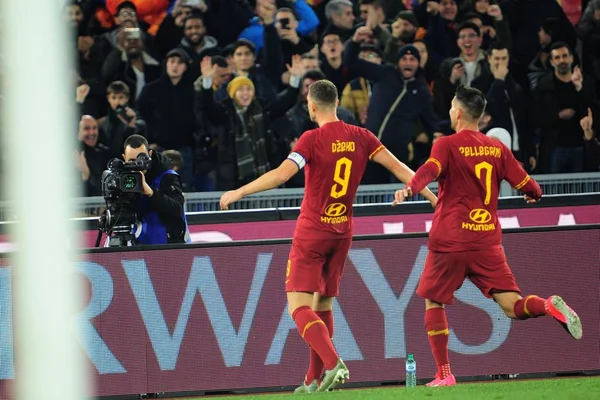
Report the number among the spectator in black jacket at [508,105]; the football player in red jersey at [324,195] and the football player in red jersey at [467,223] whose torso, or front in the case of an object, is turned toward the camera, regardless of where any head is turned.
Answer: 1

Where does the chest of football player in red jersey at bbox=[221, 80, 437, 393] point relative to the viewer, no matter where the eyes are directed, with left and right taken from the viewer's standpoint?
facing away from the viewer and to the left of the viewer

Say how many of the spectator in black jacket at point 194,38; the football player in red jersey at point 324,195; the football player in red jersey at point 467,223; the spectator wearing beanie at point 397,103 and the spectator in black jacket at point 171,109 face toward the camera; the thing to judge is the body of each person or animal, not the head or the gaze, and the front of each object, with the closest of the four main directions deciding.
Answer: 3

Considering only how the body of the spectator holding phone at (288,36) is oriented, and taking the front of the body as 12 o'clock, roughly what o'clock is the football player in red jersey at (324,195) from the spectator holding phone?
The football player in red jersey is roughly at 12 o'clock from the spectator holding phone.

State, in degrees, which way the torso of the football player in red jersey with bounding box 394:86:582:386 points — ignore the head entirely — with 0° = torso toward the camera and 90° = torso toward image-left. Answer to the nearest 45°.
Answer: approximately 135°

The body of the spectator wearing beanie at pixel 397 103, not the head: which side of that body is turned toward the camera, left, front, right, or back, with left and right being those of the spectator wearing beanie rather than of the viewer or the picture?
front

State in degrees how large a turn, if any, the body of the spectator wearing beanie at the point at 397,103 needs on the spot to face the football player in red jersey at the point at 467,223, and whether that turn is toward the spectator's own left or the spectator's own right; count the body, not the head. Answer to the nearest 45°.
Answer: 0° — they already face them

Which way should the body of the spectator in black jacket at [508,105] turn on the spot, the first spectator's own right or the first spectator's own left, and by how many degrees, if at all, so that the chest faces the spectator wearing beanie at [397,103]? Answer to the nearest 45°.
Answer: approximately 45° to the first spectator's own right

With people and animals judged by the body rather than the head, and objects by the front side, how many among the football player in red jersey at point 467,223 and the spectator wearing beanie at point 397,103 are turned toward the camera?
1

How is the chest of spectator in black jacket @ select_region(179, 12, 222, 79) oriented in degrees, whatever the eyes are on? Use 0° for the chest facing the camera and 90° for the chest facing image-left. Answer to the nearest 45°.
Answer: approximately 0°

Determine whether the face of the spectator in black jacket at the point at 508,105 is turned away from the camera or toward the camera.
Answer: toward the camera

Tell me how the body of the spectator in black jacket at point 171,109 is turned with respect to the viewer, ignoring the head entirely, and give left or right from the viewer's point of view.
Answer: facing the viewer

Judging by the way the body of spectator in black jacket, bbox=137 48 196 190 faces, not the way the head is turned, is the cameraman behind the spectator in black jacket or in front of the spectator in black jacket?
in front

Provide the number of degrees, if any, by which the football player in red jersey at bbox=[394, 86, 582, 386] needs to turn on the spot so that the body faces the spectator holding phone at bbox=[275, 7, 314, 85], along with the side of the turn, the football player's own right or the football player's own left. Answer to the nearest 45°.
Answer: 0° — they already face them

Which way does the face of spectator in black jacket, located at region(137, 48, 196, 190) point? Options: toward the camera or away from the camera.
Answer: toward the camera
